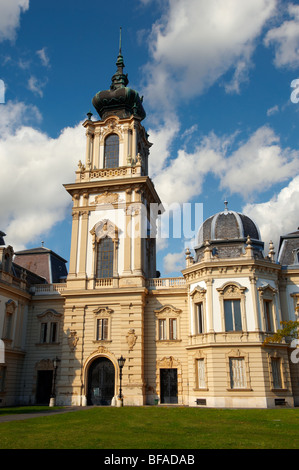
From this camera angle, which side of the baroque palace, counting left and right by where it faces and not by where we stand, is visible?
front
